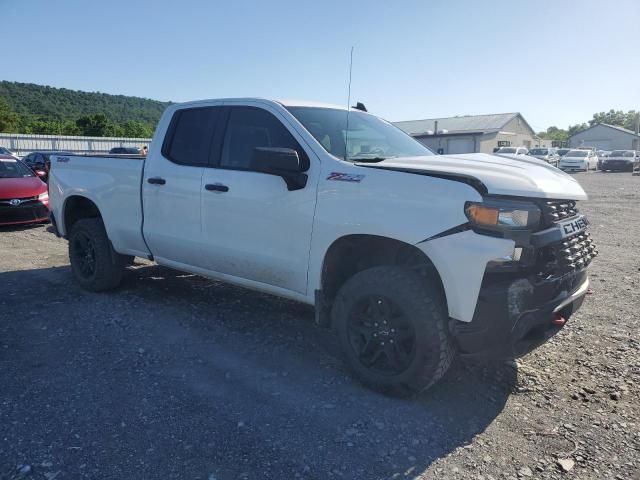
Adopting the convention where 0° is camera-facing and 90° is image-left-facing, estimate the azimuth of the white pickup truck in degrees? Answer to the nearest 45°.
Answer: approximately 315°

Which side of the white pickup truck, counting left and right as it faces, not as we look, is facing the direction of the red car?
back

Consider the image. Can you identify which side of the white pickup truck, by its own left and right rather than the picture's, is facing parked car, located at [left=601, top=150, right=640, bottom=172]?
left

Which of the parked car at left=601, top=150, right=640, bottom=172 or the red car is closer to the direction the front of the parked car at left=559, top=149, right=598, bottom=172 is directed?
the red car

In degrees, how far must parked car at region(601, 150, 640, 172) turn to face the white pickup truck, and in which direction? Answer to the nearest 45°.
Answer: approximately 45° to its left

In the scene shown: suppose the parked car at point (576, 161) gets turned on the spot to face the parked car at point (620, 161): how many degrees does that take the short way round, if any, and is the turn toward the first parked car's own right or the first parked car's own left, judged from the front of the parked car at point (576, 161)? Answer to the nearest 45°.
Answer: approximately 135° to the first parked car's own left

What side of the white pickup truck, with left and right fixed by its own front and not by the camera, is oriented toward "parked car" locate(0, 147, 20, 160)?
back

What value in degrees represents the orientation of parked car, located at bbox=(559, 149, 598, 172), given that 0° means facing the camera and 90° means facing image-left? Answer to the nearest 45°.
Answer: approximately 45°

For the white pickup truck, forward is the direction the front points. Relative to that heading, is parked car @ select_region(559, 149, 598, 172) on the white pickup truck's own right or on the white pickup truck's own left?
on the white pickup truck's own left

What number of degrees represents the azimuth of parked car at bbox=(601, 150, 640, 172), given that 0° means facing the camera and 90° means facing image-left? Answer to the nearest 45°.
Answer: approximately 45°
